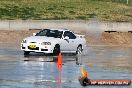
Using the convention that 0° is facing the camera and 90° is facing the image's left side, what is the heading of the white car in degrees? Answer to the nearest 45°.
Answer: approximately 45°

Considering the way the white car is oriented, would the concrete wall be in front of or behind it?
behind
